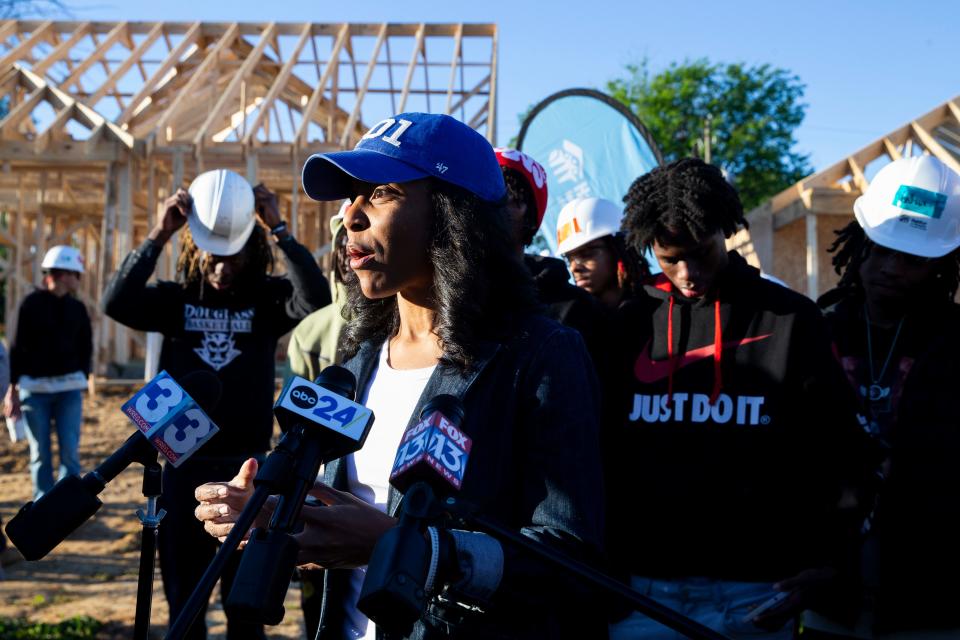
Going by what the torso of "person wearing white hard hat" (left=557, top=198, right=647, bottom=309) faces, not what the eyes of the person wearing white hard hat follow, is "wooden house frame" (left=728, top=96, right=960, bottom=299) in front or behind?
behind

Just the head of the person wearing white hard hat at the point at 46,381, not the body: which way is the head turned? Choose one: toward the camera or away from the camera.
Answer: toward the camera

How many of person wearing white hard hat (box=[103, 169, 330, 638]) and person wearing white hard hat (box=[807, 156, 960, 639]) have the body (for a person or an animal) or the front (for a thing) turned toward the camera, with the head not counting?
2

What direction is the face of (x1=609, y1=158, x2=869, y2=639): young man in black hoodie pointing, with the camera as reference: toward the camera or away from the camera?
toward the camera

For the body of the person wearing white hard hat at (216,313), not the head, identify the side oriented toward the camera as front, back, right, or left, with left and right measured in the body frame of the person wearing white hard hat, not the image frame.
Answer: front

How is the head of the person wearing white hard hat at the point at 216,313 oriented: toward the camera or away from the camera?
toward the camera

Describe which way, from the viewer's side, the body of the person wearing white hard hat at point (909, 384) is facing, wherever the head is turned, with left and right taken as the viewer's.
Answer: facing the viewer

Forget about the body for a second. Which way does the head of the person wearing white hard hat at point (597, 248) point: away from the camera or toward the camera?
toward the camera

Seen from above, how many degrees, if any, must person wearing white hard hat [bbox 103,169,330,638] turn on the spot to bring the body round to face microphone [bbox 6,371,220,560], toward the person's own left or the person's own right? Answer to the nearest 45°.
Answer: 0° — they already face it

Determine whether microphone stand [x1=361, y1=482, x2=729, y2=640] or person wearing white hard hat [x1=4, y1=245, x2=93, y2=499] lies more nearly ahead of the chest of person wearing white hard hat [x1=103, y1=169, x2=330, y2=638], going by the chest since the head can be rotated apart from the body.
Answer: the microphone stand

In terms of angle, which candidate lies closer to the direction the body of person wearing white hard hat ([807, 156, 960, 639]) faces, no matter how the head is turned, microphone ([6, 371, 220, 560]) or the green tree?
the microphone

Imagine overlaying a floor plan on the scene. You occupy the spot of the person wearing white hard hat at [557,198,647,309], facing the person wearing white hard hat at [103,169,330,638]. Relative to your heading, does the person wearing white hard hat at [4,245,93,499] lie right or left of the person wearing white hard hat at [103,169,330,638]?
right

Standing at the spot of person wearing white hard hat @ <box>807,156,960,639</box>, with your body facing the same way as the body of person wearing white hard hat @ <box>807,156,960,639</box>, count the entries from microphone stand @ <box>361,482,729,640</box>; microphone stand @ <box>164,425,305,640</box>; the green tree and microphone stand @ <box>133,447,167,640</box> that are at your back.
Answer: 1

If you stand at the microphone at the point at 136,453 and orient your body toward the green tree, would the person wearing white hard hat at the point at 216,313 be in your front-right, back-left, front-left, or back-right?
front-left

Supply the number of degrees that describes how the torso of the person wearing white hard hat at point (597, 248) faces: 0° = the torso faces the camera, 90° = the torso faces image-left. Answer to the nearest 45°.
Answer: approximately 45°

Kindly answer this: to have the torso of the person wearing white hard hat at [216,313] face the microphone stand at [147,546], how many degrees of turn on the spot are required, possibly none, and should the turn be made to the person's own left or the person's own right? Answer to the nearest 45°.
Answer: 0° — they already face it

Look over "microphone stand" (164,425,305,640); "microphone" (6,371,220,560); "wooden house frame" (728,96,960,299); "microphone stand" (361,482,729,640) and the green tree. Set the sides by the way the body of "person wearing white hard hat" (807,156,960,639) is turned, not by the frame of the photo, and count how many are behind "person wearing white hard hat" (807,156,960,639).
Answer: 2
